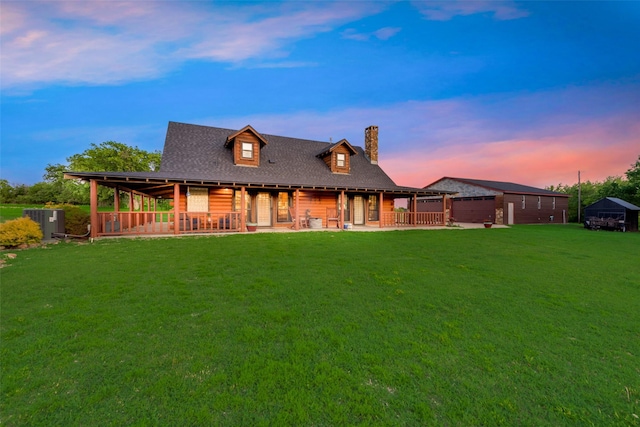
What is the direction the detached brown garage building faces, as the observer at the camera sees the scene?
facing the viewer and to the left of the viewer

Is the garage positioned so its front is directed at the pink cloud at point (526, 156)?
no
